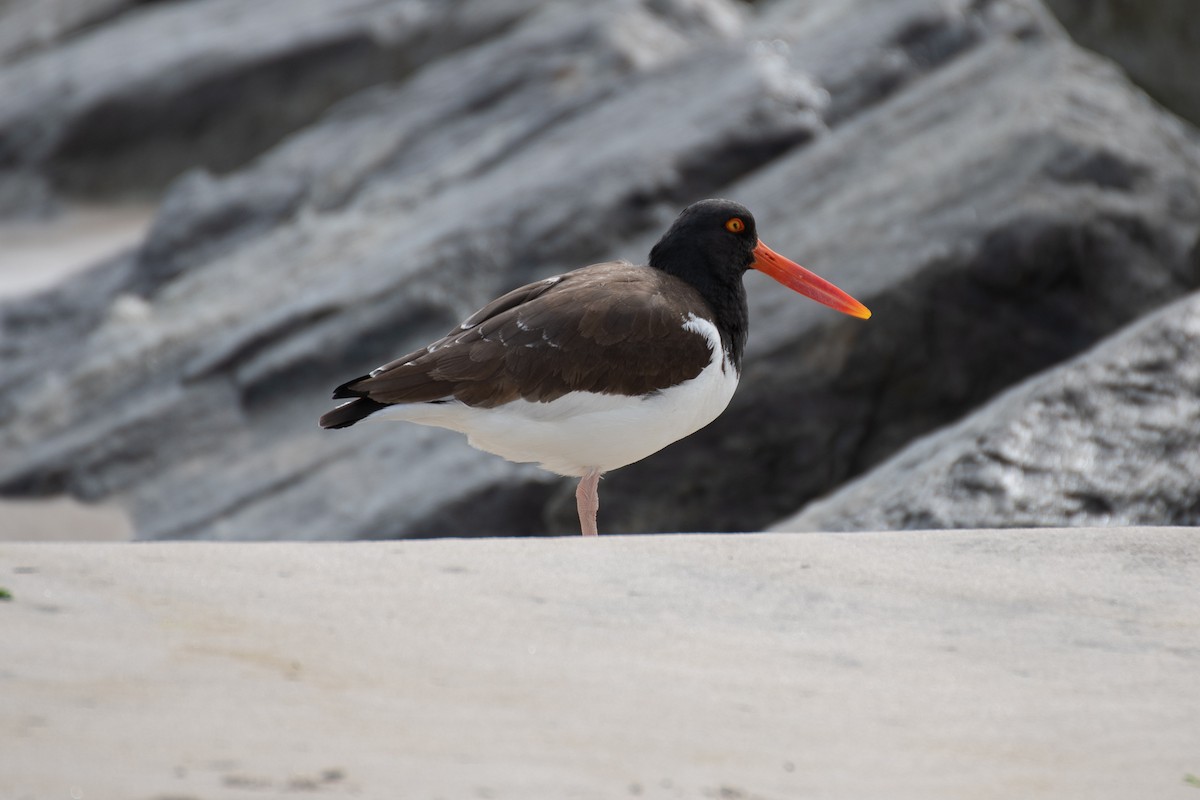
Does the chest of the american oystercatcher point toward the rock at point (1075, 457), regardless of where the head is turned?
yes

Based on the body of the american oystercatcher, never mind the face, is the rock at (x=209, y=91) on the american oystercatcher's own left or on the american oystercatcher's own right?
on the american oystercatcher's own left

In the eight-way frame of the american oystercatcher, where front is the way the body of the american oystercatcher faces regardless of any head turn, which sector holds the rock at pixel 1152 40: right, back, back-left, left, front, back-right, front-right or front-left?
front-left

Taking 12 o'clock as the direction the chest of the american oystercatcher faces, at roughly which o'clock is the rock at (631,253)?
The rock is roughly at 9 o'clock from the american oystercatcher.

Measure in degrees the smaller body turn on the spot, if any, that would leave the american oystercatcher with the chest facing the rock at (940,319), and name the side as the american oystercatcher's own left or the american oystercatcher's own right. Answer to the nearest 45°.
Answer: approximately 45° to the american oystercatcher's own left

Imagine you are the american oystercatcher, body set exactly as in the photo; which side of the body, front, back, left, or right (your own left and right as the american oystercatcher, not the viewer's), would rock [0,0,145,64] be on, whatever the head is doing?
left

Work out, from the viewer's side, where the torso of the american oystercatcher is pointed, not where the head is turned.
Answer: to the viewer's right
